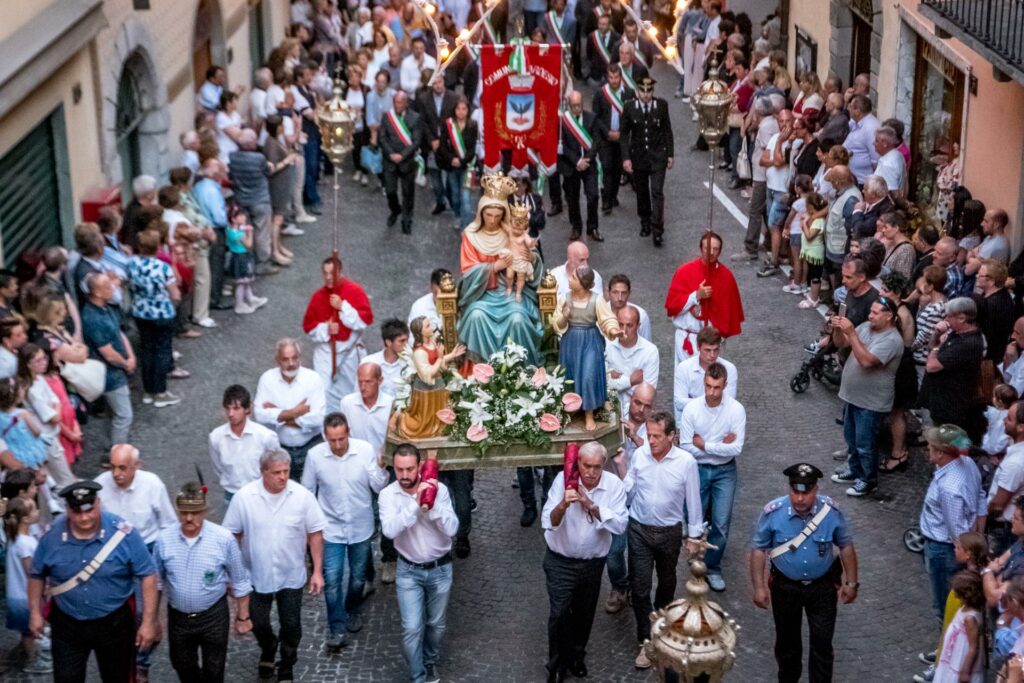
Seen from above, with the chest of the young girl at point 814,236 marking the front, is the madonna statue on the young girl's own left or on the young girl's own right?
on the young girl's own left

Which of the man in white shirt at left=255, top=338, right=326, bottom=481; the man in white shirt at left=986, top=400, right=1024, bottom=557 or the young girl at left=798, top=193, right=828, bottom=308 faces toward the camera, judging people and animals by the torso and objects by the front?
the man in white shirt at left=255, top=338, right=326, bottom=481

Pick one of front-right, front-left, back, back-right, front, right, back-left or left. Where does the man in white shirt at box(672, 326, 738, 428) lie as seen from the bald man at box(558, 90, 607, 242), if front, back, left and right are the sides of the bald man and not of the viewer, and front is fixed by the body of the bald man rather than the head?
front

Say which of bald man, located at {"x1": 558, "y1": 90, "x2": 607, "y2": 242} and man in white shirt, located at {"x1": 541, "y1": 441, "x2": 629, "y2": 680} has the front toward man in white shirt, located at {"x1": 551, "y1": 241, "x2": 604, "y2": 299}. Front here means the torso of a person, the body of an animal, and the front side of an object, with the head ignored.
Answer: the bald man

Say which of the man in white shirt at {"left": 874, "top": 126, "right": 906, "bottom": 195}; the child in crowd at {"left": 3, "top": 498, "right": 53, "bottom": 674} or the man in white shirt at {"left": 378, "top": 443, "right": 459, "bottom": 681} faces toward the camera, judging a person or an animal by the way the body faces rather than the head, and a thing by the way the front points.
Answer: the man in white shirt at {"left": 378, "top": 443, "right": 459, "bottom": 681}

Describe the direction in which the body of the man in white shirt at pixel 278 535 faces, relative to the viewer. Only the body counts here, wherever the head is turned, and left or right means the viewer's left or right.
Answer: facing the viewer

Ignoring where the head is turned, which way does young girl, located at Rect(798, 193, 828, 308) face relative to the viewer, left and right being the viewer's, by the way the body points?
facing to the left of the viewer

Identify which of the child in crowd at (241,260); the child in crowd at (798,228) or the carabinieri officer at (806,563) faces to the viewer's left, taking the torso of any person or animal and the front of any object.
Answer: the child in crowd at (798,228)

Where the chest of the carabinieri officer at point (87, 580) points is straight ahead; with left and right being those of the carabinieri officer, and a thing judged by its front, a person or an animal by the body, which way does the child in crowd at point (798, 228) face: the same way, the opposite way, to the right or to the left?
to the right

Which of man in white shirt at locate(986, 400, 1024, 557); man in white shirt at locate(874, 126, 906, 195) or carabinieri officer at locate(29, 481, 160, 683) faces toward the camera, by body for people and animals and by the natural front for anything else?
the carabinieri officer

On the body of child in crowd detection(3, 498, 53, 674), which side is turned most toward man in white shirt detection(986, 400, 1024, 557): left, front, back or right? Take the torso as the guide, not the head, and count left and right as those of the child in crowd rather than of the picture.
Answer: front

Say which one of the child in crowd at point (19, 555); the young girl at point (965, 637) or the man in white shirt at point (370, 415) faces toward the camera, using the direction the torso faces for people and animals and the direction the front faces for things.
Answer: the man in white shirt

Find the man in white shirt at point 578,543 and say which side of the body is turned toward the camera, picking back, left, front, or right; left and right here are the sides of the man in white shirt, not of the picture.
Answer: front

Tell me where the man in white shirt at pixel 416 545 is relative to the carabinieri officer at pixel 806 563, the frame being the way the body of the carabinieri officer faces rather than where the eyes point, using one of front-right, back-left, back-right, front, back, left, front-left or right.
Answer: right
